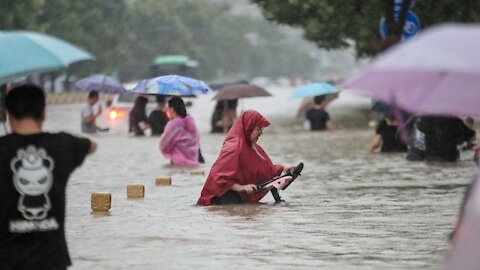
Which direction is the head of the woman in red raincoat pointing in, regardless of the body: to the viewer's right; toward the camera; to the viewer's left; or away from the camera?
to the viewer's right

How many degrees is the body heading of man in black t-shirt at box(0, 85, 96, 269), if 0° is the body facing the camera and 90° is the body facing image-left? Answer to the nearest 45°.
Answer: approximately 180°

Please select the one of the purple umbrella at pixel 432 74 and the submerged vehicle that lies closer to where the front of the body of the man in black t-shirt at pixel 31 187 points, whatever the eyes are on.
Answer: the submerged vehicle

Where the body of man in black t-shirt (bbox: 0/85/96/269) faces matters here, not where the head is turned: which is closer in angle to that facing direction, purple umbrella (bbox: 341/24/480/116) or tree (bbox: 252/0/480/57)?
the tree

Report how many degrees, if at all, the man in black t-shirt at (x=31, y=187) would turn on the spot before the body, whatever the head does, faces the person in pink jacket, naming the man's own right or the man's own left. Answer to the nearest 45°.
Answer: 0° — they already face them
